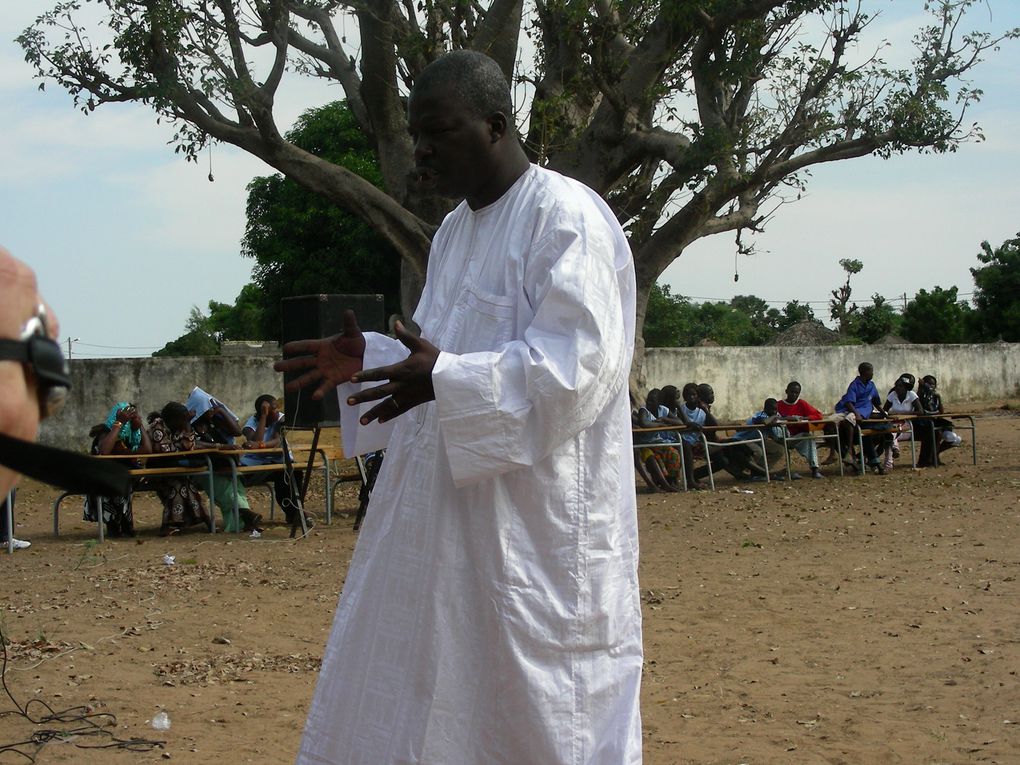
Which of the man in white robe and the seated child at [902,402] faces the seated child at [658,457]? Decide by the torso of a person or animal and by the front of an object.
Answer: the seated child at [902,402]

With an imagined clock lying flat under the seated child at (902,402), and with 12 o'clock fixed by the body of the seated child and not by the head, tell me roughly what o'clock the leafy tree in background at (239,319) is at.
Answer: The leafy tree in background is roughly at 3 o'clock from the seated child.

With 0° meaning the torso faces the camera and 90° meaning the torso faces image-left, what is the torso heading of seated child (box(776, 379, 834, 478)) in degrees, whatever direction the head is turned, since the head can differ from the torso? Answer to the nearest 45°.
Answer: approximately 0°

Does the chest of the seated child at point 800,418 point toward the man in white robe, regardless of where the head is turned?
yes

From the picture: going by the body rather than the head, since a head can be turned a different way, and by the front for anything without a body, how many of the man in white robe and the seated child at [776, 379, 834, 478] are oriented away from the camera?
0

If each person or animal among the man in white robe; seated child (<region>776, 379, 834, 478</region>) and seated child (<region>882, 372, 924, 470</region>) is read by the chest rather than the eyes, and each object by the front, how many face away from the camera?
0

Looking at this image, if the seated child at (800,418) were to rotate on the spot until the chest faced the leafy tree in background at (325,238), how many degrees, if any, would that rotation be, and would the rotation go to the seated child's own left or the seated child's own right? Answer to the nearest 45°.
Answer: approximately 135° to the seated child's own right

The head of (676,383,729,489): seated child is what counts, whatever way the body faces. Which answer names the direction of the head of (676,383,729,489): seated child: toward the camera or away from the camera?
toward the camera

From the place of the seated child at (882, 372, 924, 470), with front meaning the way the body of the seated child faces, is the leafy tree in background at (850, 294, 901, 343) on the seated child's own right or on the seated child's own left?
on the seated child's own right

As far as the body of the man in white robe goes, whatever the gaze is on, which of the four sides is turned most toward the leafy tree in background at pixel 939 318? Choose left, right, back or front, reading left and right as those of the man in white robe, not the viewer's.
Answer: back

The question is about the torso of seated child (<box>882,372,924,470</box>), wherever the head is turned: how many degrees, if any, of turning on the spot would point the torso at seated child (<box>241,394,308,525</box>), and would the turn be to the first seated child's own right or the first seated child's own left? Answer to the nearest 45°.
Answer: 0° — they already face them

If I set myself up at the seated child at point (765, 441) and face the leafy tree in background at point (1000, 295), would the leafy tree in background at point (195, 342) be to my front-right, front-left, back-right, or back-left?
front-left

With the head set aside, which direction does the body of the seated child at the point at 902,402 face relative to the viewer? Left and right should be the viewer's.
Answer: facing the viewer and to the left of the viewer

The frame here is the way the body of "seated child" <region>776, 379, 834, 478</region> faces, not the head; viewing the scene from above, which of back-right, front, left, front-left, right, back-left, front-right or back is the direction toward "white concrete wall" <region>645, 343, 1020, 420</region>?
back

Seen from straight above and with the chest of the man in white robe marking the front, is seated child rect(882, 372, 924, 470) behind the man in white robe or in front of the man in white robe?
behind
